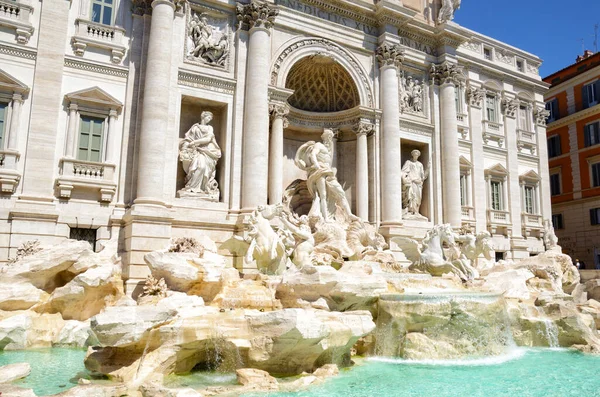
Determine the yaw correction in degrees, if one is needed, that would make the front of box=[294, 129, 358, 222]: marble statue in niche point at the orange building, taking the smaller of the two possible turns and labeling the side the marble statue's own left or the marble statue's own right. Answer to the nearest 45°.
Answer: approximately 90° to the marble statue's own left

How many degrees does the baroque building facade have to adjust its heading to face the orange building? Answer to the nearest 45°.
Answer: approximately 90° to its left

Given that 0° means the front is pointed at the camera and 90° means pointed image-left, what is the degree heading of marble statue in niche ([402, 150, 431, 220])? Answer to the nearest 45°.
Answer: approximately 315°

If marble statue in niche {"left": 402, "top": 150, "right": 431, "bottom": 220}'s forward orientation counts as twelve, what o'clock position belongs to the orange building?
The orange building is roughly at 9 o'clock from the marble statue in niche.

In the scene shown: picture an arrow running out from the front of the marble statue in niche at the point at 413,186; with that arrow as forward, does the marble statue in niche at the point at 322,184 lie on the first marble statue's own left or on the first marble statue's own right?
on the first marble statue's own right

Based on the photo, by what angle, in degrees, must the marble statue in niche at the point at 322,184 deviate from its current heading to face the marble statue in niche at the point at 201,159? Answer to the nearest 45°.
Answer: approximately 90° to its right

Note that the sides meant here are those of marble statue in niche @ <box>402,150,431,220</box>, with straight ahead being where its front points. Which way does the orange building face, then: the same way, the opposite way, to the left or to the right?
to the right

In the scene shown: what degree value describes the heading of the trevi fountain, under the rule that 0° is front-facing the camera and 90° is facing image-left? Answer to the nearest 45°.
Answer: approximately 315°

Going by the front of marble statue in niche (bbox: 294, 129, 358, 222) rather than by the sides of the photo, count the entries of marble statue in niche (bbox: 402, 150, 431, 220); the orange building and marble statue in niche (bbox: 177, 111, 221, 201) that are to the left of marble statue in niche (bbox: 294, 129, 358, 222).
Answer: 2
